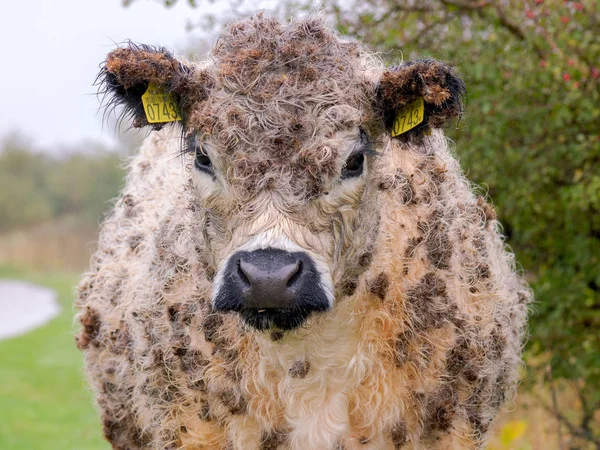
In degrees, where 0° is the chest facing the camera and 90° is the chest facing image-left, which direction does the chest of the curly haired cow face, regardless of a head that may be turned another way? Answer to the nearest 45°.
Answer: approximately 0°

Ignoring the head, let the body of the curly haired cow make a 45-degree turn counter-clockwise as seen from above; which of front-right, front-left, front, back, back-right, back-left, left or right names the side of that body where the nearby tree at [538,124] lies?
left
